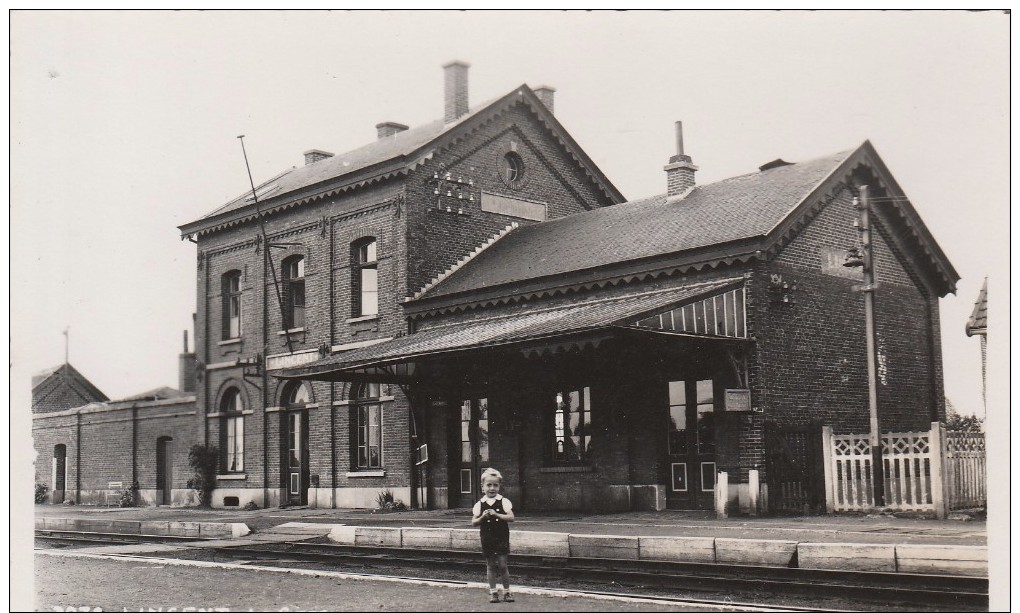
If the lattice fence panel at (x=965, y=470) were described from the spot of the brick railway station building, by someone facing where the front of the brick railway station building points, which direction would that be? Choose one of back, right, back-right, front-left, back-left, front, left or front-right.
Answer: left

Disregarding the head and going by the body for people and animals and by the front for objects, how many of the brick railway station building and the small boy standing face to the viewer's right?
0

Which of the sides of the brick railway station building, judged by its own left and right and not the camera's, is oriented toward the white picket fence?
left

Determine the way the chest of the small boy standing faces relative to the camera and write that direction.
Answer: toward the camera

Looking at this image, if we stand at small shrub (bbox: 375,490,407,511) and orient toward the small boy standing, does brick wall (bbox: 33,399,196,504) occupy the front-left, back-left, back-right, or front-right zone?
back-right

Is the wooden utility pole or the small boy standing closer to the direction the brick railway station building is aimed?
the small boy standing

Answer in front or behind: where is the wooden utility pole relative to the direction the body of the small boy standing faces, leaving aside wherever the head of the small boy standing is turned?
behind

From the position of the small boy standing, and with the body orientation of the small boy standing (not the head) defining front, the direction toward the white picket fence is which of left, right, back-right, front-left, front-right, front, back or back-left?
back-left

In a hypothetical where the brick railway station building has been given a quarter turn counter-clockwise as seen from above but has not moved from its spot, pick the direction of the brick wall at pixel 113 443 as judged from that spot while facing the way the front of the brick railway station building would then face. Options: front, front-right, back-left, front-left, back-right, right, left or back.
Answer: back
